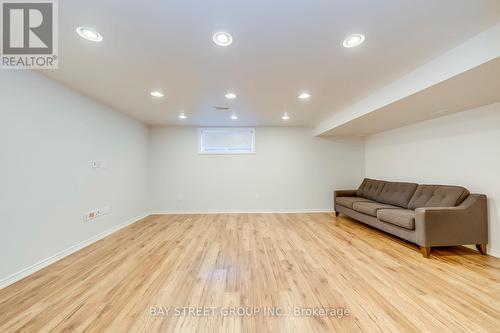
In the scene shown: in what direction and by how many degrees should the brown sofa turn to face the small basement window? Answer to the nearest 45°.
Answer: approximately 45° to its right

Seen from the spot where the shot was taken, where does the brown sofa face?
facing the viewer and to the left of the viewer
